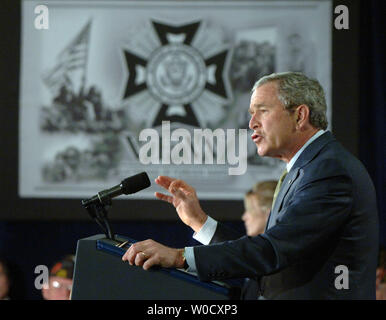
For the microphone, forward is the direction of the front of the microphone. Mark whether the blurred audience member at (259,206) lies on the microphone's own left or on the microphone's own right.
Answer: on the microphone's own left

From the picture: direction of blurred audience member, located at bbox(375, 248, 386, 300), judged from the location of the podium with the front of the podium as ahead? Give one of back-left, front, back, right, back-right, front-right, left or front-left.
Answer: back-right

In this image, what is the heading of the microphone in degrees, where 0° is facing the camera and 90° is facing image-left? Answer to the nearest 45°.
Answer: approximately 270°

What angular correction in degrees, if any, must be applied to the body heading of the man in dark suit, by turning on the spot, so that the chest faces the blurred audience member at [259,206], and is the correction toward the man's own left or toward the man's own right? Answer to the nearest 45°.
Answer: approximately 90° to the man's own right

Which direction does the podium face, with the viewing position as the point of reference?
facing to the left of the viewer

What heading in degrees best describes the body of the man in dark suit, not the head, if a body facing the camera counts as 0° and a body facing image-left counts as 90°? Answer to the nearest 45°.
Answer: approximately 90°

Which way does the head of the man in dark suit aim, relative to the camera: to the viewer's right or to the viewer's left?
to the viewer's left

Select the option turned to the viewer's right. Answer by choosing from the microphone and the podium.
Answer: the microphone

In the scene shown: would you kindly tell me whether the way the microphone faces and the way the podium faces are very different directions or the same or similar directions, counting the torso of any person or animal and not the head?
very different directions
